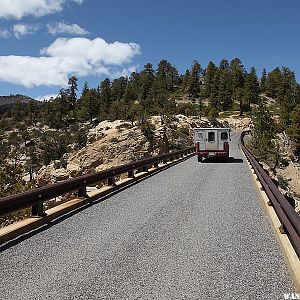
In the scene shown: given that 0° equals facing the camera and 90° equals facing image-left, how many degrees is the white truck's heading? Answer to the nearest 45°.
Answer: approximately 180°

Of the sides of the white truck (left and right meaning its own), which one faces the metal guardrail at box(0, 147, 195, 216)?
back

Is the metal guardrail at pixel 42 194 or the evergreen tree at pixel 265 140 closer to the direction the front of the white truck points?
the evergreen tree
